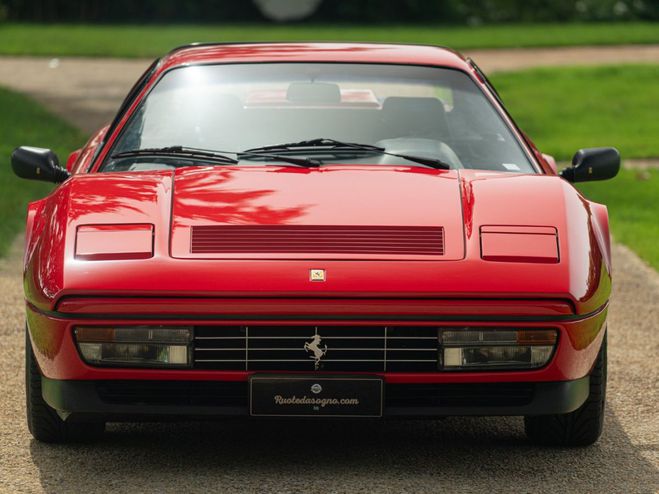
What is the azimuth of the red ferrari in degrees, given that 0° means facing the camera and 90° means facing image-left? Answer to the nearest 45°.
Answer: approximately 0°
